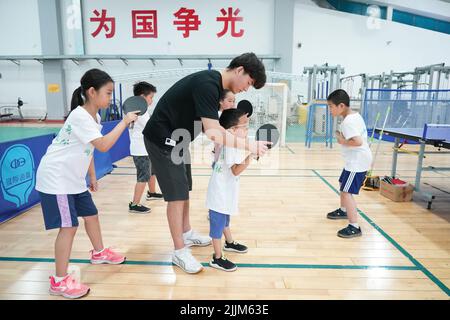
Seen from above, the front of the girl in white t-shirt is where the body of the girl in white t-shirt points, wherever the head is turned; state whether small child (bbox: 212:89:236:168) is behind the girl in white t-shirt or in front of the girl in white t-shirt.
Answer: in front

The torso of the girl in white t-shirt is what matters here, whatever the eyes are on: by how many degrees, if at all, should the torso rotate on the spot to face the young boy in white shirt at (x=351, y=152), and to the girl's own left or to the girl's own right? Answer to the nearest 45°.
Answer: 0° — they already face them

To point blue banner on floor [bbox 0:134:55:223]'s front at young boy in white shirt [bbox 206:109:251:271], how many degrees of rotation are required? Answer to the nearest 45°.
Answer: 0° — it already faces them

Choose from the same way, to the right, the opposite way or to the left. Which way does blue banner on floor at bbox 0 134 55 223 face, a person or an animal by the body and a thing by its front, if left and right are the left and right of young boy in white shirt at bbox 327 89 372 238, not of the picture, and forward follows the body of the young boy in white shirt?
the opposite way

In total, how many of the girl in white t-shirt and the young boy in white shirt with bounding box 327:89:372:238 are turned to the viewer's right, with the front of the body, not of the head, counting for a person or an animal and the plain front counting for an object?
1

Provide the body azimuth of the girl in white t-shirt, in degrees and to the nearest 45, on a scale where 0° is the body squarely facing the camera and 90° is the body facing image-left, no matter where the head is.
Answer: approximately 270°

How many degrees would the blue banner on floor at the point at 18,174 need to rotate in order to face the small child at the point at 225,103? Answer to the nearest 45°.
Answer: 0° — it already faces them

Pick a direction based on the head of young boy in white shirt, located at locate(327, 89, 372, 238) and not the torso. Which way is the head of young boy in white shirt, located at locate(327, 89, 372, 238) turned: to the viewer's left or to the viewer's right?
to the viewer's left
